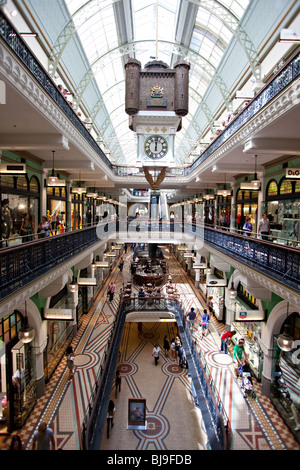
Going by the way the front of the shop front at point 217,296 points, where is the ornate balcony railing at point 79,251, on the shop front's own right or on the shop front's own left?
on the shop front's own left

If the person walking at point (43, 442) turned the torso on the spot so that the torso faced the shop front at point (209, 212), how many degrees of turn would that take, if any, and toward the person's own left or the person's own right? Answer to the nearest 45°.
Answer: approximately 45° to the person's own right

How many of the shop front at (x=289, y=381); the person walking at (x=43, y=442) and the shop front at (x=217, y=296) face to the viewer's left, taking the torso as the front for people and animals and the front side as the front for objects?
2

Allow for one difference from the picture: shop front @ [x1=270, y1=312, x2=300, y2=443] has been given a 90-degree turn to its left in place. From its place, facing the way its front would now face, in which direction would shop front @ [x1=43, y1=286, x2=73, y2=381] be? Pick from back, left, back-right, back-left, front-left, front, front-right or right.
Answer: right

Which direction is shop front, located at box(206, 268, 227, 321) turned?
to the viewer's left

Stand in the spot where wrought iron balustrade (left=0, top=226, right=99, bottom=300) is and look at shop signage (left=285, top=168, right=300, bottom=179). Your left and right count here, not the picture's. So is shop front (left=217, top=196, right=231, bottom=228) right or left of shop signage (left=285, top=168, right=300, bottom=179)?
left

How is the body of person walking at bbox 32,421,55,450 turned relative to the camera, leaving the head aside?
away from the camera

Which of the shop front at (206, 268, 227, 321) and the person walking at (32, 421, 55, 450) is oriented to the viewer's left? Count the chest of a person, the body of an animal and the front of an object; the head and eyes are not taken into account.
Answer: the shop front

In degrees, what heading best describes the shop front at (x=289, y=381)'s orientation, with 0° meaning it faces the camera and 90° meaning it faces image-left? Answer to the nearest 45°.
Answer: approximately 90°

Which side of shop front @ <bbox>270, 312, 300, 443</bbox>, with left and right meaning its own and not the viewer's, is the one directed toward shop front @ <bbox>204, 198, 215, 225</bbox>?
right

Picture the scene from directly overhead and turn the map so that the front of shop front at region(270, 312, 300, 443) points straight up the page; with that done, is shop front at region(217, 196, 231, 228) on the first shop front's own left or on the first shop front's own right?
on the first shop front's own right

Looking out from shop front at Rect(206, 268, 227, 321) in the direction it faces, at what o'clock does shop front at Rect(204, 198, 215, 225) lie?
shop front at Rect(204, 198, 215, 225) is roughly at 3 o'clock from shop front at Rect(206, 268, 227, 321).
